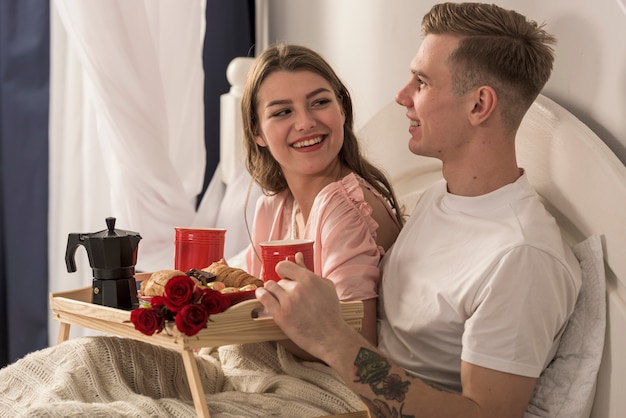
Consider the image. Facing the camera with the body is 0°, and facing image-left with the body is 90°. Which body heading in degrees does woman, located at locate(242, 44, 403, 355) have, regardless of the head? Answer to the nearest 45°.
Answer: approximately 45°

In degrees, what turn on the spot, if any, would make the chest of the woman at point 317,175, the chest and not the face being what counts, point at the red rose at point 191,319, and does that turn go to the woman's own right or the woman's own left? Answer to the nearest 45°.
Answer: approximately 45° to the woman's own left

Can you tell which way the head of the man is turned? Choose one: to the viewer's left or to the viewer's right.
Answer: to the viewer's left

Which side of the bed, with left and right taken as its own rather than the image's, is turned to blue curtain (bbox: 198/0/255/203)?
right
